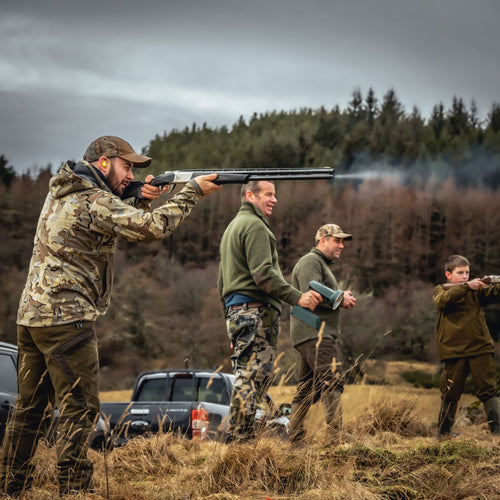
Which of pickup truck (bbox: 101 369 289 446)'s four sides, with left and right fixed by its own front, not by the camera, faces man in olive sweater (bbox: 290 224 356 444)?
back

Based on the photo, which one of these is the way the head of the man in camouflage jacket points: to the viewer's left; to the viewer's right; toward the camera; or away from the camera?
to the viewer's right

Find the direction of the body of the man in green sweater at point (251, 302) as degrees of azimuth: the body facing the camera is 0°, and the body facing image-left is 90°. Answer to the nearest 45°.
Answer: approximately 270°

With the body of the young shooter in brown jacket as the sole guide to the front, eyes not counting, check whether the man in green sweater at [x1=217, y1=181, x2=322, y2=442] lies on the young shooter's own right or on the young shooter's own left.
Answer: on the young shooter's own right

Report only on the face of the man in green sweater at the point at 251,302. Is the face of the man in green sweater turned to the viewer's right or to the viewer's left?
to the viewer's right

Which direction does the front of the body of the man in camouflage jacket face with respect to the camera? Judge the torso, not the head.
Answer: to the viewer's right

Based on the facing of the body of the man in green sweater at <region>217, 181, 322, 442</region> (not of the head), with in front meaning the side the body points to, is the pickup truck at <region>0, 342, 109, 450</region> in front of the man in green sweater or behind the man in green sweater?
behind
